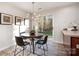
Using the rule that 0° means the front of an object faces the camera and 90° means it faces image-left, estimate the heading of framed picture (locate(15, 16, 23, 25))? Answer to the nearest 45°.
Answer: approximately 315°

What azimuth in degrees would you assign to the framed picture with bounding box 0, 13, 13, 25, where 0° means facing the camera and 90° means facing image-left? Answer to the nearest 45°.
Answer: approximately 315°
